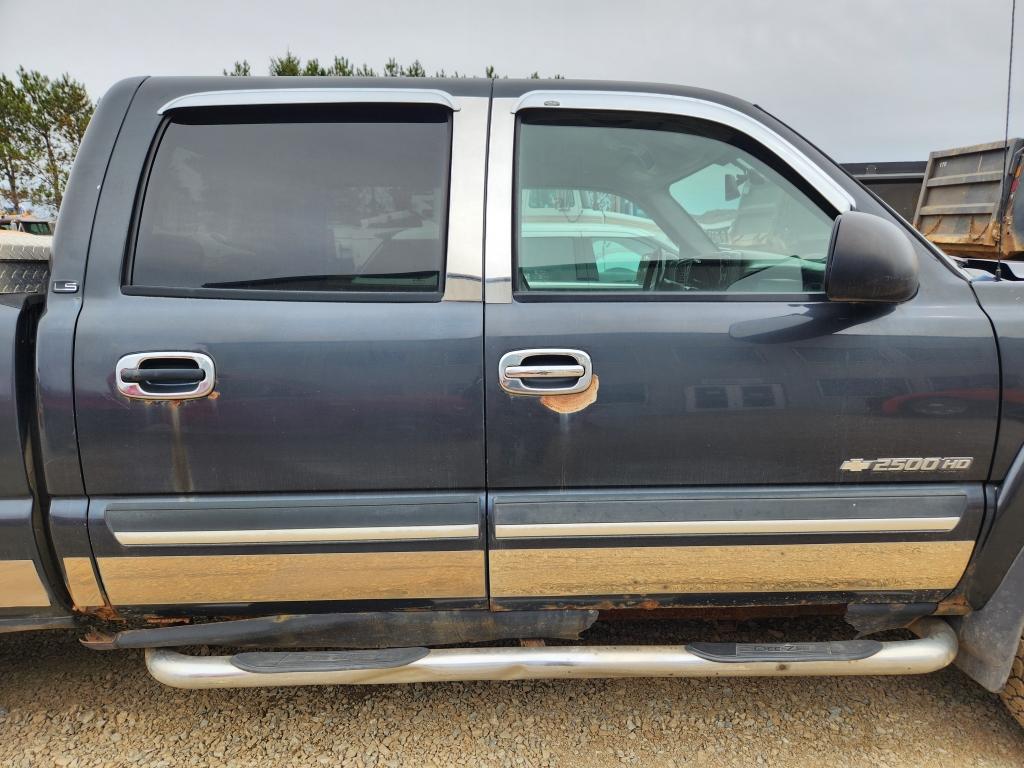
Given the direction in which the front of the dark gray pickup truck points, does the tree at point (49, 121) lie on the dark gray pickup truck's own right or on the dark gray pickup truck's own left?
on the dark gray pickup truck's own left

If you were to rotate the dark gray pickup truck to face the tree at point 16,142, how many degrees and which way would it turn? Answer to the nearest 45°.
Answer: approximately 135° to its left

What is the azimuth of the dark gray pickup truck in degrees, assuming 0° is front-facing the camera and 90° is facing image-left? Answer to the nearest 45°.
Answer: approximately 270°
